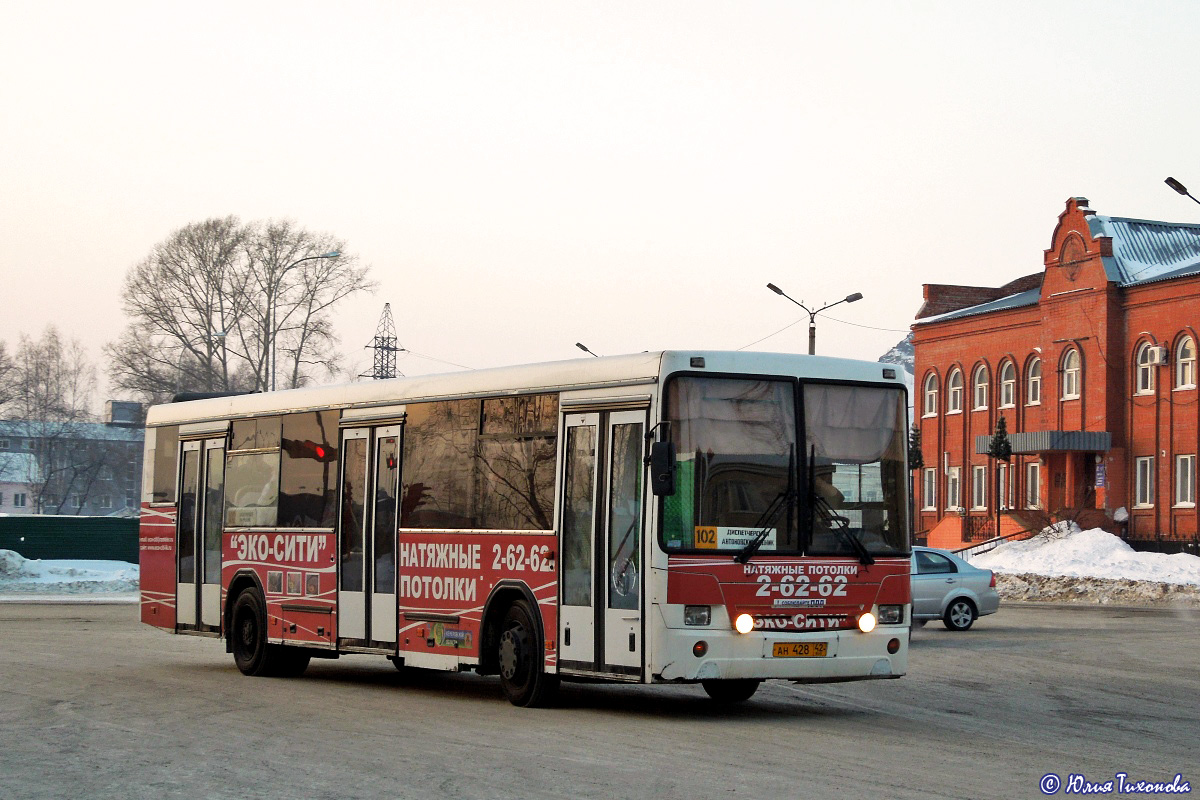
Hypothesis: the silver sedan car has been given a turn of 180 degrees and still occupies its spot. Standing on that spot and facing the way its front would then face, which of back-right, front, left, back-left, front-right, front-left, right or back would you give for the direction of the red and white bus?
right

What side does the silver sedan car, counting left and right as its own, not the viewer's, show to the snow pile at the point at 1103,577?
right

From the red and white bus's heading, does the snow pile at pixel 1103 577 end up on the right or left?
on its left

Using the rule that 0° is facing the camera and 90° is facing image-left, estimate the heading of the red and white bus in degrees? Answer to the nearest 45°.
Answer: approximately 315°

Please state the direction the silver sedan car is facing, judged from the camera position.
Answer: facing to the left of the viewer
